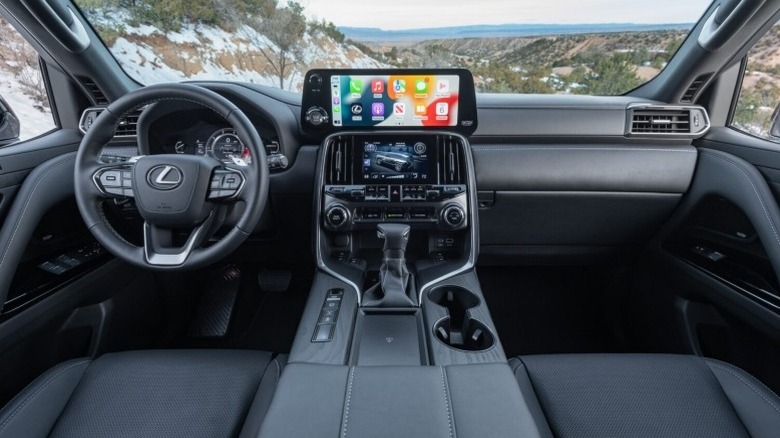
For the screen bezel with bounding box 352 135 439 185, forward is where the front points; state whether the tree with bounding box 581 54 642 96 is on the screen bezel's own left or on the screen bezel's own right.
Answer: on the screen bezel's own left

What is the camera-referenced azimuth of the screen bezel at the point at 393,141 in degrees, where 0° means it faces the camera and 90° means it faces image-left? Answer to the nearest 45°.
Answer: approximately 0°

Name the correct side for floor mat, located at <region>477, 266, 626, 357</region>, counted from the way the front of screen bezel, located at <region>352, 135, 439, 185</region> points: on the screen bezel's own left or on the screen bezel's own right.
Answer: on the screen bezel's own left
